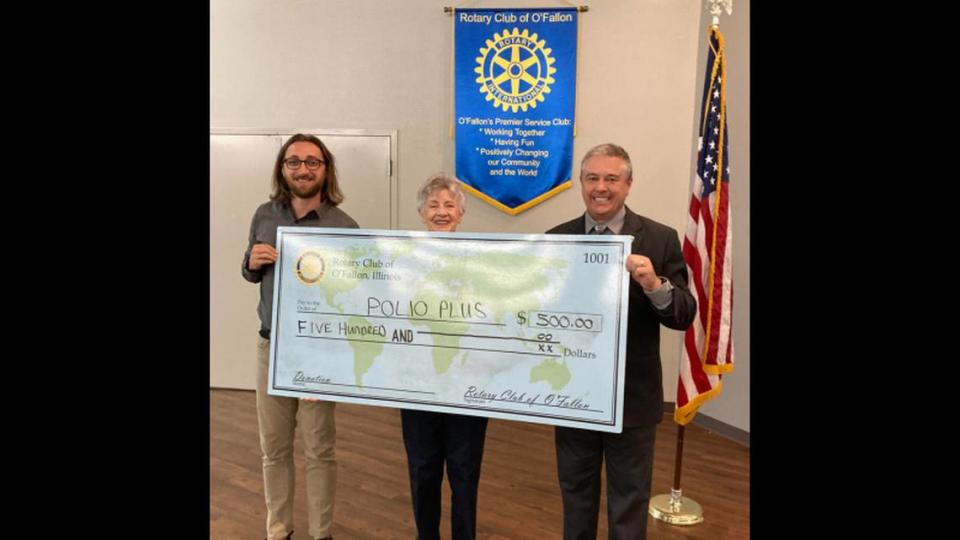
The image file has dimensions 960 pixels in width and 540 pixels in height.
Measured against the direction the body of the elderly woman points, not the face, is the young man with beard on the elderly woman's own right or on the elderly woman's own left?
on the elderly woman's own right

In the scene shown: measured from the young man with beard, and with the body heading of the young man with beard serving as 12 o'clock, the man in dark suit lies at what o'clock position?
The man in dark suit is roughly at 10 o'clock from the young man with beard.

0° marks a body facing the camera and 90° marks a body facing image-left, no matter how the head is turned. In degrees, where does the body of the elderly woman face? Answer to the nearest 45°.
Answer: approximately 0°

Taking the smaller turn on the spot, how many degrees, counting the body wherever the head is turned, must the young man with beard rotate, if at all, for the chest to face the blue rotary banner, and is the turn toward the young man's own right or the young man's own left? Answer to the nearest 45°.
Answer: approximately 135° to the young man's own left

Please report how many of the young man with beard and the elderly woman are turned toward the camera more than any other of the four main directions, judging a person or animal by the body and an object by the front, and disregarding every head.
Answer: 2

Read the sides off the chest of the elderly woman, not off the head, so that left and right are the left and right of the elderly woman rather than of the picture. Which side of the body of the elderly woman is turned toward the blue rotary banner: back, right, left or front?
back
